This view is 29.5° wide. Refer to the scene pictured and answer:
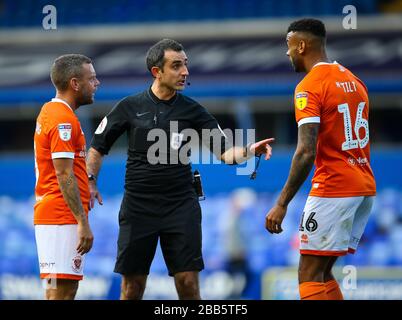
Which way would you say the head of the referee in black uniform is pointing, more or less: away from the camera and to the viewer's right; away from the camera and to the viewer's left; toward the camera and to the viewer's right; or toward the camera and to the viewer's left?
toward the camera and to the viewer's right

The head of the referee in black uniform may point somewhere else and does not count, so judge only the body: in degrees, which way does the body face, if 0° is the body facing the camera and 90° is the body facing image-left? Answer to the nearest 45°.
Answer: approximately 0°
